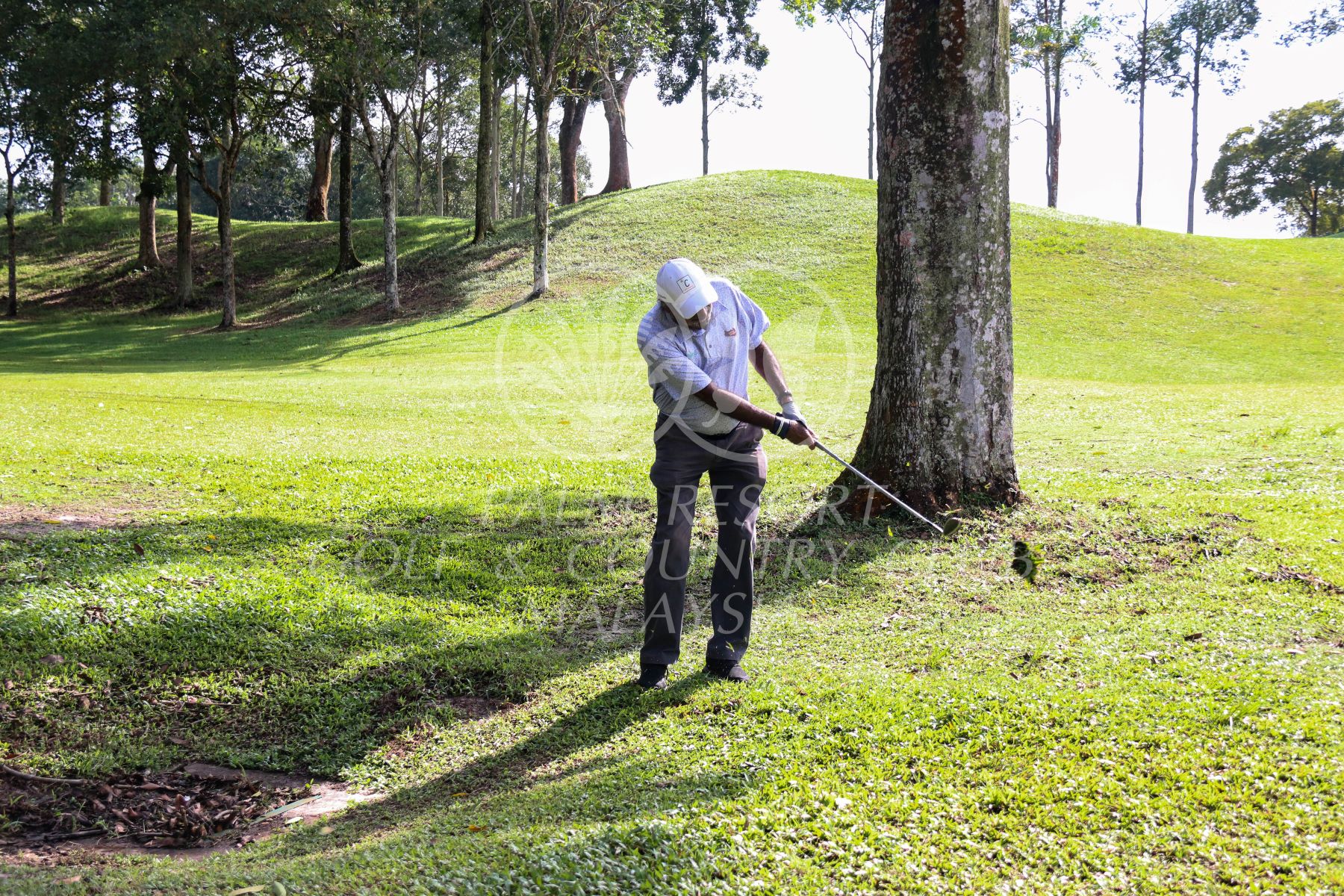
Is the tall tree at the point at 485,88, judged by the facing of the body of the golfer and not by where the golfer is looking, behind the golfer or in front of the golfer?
behind

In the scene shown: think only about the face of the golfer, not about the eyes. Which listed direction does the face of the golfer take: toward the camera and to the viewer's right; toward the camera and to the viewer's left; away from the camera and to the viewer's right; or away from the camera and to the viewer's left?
toward the camera and to the viewer's right

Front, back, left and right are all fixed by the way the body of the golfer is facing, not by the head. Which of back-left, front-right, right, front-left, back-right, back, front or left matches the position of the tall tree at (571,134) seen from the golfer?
back

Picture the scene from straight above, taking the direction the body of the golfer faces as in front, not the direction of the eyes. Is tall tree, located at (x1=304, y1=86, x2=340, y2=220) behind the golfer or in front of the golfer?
behind

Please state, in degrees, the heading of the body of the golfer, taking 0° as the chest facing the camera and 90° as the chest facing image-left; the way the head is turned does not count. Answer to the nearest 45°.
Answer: approximately 0°

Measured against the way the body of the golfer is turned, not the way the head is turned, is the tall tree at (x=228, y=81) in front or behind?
behind

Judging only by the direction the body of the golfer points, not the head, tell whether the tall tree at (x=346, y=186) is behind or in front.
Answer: behind

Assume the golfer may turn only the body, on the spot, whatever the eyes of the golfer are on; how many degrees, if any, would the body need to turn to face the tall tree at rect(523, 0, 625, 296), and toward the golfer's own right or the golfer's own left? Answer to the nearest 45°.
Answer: approximately 180°
